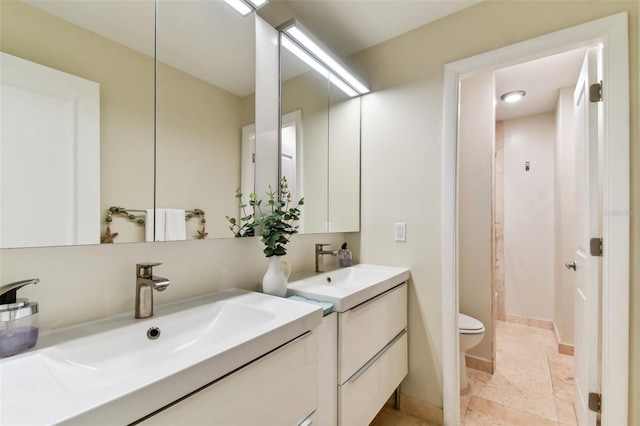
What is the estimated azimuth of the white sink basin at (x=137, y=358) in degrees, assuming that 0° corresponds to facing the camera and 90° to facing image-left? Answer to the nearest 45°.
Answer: approximately 315°

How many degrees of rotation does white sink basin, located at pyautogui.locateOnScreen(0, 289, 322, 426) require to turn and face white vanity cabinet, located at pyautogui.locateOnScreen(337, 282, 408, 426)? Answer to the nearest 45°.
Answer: approximately 45° to its left

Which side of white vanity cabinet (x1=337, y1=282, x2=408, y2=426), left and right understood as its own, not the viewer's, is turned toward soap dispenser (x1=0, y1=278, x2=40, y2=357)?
right
